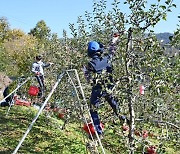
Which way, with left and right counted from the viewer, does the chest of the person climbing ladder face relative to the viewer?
facing away from the viewer and to the right of the viewer

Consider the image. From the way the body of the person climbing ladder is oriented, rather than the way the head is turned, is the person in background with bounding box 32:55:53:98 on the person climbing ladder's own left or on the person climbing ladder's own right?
on the person climbing ladder's own left
